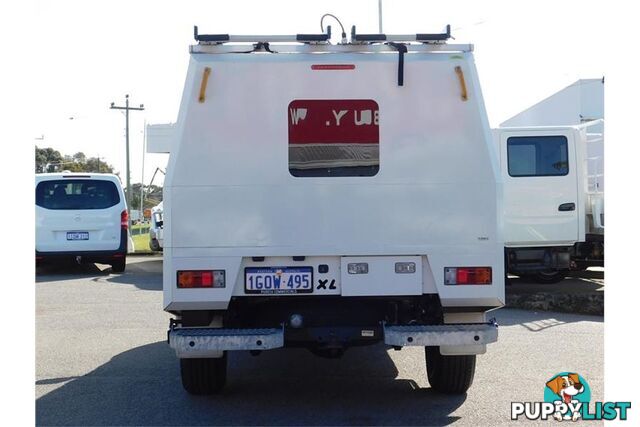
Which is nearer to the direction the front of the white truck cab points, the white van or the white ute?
the white van

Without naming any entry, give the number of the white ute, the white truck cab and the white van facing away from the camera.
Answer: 2

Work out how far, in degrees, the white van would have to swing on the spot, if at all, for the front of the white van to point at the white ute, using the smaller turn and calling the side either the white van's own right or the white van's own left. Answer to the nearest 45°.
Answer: approximately 180°

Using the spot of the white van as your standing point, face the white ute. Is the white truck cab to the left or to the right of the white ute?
left

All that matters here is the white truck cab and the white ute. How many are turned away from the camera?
1

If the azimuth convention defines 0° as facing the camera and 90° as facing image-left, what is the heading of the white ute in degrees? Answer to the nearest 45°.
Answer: approximately 180°

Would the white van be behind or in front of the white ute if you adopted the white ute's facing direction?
in front

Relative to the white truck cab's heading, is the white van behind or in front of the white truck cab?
in front

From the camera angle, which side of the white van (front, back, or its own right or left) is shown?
back

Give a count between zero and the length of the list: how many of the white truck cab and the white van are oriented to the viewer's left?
1

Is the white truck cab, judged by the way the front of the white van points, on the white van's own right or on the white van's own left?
on the white van's own right

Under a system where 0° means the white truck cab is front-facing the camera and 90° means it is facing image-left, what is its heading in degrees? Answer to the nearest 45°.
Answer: approximately 90°

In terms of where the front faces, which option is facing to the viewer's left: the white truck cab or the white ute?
the white truck cab
